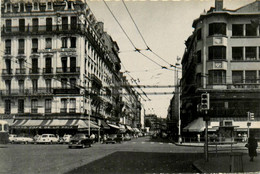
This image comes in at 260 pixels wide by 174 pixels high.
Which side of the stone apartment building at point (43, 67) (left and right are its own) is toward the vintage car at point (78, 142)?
front
